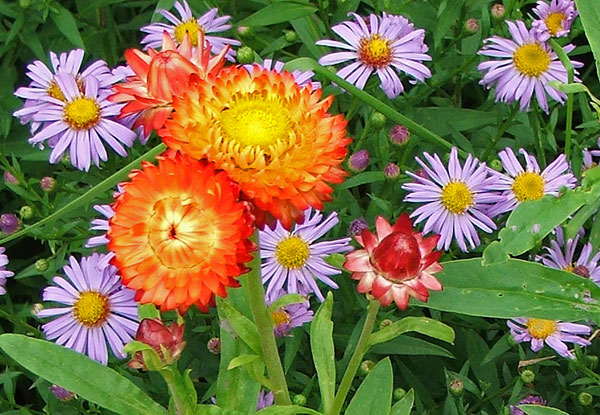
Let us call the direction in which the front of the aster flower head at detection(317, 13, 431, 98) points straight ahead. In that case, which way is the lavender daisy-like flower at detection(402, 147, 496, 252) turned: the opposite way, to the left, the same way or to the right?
the same way

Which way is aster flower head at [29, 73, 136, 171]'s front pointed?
toward the camera

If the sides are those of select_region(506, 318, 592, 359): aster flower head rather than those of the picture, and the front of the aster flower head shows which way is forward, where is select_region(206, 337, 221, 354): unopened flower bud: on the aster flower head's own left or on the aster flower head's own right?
on the aster flower head's own right

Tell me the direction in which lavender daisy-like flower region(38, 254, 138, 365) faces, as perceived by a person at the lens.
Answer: facing the viewer

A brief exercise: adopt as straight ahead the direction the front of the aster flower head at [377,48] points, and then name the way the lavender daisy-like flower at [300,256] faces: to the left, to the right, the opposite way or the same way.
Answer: the same way

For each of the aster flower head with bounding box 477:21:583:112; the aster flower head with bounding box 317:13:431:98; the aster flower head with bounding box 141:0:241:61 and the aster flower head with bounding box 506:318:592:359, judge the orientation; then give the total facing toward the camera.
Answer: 4
